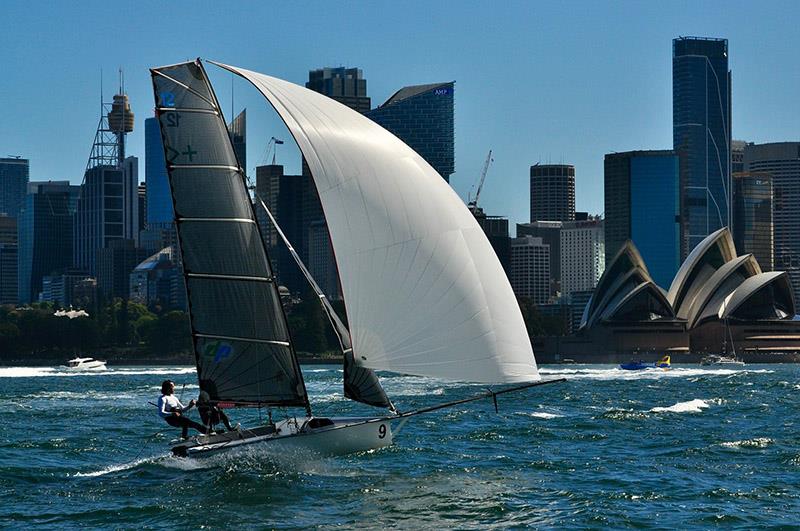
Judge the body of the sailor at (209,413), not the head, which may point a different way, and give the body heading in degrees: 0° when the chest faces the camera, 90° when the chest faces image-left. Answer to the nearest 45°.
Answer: approximately 270°

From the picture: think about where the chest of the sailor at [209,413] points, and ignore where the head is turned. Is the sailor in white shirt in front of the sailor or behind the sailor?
behind
